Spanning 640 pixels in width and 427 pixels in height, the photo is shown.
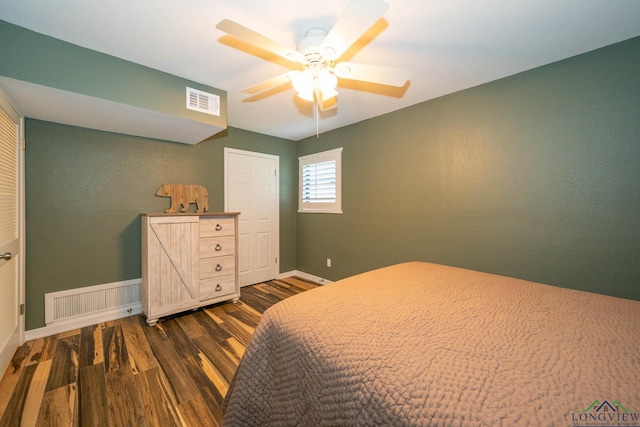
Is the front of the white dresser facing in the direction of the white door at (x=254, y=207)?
no

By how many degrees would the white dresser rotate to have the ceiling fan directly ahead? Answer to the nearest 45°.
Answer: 0° — it already faces it

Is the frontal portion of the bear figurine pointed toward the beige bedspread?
no

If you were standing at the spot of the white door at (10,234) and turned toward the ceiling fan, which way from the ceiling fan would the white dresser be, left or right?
left

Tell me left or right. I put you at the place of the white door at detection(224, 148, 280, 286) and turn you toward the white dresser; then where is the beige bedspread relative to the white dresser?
left

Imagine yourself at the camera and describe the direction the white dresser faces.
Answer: facing the viewer and to the right of the viewer

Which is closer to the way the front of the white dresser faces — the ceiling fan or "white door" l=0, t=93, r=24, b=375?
the ceiling fan

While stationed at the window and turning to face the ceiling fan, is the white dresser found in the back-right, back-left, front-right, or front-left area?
front-right
